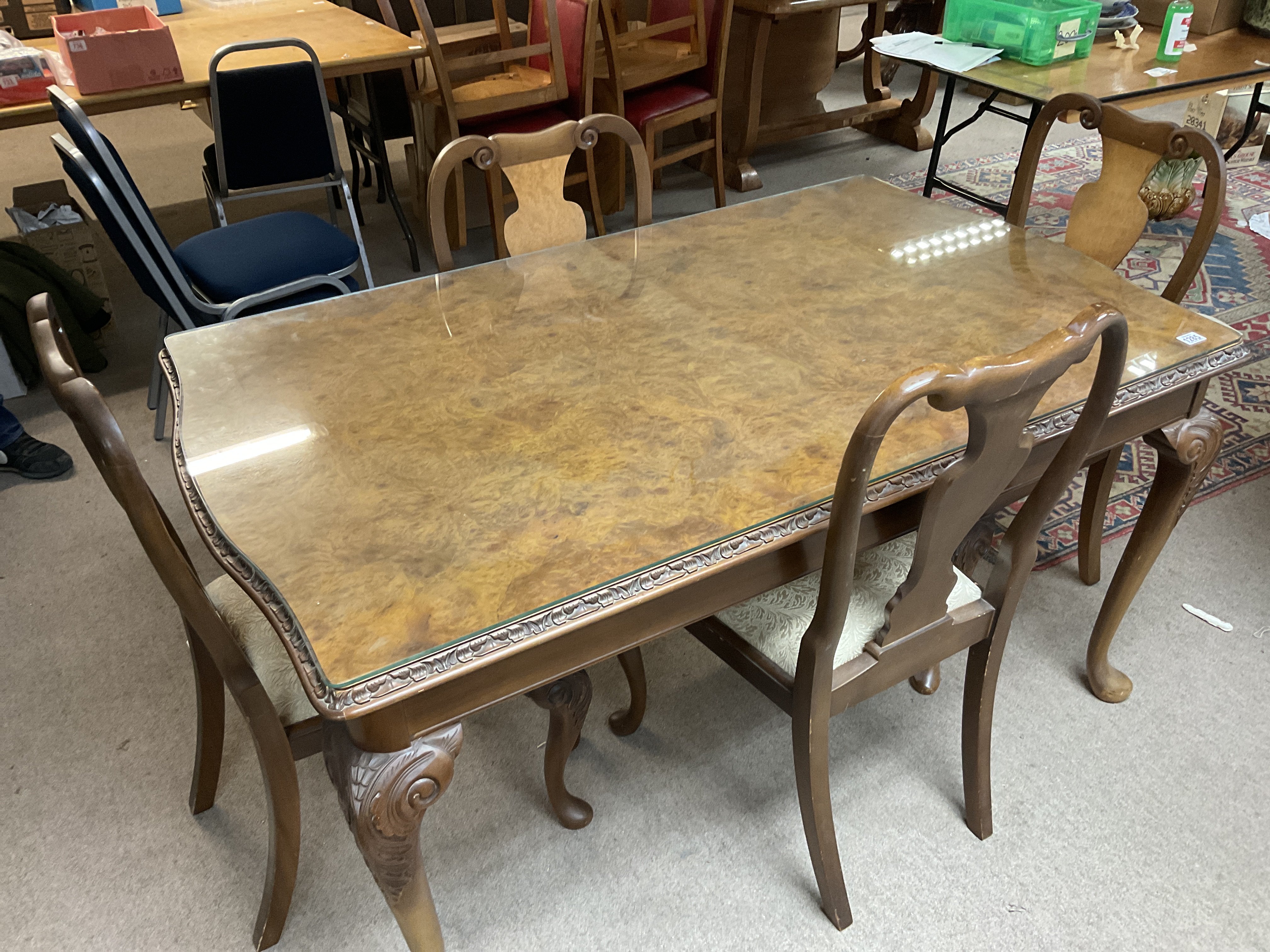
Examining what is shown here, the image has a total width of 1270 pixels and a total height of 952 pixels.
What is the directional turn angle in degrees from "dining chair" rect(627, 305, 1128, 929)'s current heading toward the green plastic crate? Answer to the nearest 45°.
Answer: approximately 45° to its right

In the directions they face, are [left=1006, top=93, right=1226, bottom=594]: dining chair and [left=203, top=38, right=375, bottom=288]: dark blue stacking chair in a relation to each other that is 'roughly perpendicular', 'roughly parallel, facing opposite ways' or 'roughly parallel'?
roughly perpendicular

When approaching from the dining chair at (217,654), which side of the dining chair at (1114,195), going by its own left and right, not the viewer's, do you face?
front

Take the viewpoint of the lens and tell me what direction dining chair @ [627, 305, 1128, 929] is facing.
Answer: facing away from the viewer and to the left of the viewer

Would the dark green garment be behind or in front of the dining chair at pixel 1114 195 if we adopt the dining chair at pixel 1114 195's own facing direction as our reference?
in front

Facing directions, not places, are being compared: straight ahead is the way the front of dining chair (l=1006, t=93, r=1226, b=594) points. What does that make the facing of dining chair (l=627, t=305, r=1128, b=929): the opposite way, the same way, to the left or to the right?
to the right

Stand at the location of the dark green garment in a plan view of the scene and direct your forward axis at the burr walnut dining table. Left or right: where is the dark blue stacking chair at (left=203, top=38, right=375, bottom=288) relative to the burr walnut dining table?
left

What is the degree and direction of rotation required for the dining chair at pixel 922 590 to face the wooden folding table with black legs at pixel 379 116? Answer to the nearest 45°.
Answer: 0° — it already faces it

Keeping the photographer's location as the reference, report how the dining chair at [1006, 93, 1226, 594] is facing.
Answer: facing the viewer and to the left of the viewer

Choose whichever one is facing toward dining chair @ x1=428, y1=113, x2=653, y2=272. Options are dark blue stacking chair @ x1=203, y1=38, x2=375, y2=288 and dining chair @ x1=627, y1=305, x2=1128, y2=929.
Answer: dining chair @ x1=627, y1=305, x2=1128, y2=929

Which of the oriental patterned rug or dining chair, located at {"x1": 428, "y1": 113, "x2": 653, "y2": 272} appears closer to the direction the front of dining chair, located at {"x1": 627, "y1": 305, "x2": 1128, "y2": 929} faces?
the dining chair

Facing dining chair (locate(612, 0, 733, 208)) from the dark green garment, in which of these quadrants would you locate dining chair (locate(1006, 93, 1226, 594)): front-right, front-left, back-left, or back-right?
front-right
